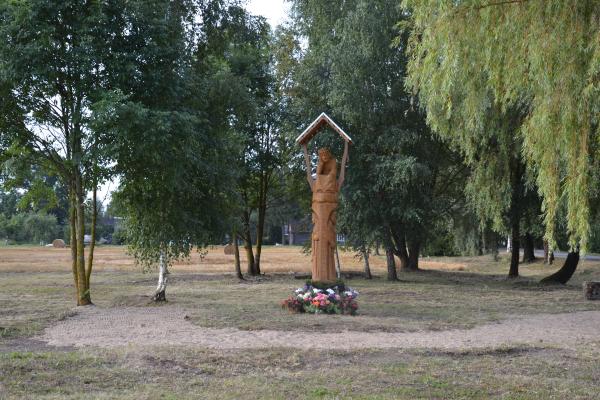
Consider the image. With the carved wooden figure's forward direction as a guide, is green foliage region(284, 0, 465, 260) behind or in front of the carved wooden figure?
behind

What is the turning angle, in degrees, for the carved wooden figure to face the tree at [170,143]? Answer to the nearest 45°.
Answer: approximately 90° to its right

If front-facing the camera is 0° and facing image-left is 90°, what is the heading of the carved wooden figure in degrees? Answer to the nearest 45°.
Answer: approximately 0°
